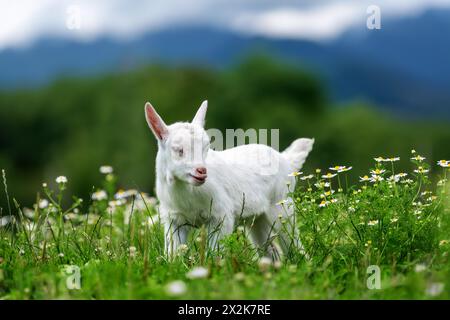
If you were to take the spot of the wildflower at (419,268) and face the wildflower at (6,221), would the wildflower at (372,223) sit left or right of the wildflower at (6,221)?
right

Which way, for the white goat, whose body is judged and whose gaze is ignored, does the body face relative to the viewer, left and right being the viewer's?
facing the viewer and to the left of the viewer

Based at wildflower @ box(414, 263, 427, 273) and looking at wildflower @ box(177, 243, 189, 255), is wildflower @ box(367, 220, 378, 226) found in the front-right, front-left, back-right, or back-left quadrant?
front-right

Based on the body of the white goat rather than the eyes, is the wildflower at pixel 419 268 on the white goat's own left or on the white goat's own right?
on the white goat's own left

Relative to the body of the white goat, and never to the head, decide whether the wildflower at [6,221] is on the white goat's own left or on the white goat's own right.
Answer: on the white goat's own right

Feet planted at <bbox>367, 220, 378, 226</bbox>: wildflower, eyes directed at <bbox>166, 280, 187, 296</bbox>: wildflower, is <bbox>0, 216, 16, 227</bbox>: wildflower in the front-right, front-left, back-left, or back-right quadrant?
front-right

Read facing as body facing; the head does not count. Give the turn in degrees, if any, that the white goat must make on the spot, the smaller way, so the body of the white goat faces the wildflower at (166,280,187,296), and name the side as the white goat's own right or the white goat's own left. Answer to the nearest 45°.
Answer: approximately 45° to the white goat's own left

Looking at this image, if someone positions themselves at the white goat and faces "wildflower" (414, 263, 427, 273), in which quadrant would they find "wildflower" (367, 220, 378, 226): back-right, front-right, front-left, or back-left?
front-left

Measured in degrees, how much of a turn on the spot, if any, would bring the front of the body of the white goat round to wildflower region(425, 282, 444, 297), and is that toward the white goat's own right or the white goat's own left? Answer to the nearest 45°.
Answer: approximately 90° to the white goat's own left
